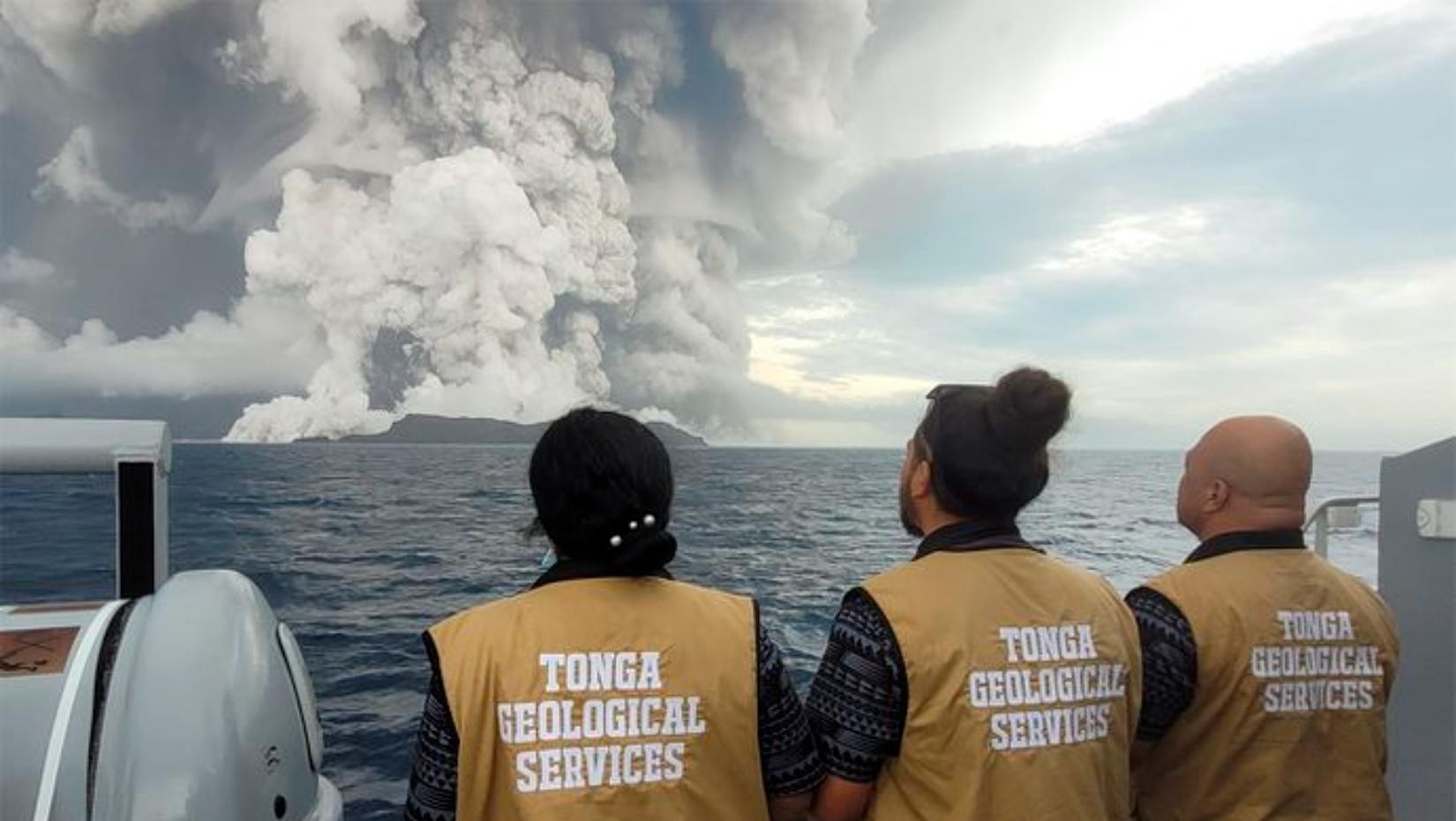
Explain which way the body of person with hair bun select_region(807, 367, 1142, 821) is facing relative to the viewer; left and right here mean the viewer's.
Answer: facing away from the viewer and to the left of the viewer

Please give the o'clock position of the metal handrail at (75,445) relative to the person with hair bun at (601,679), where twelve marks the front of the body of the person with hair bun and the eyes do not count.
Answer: The metal handrail is roughly at 10 o'clock from the person with hair bun.

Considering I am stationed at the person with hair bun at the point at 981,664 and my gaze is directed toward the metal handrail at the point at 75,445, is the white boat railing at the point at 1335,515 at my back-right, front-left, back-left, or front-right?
back-right

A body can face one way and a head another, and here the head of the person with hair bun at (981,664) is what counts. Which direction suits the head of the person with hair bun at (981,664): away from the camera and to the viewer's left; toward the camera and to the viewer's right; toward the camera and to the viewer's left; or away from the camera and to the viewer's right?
away from the camera and to the viewer's left

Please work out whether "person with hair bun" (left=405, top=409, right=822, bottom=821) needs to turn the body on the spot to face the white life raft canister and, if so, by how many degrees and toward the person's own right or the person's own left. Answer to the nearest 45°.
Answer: approximately 90° to the person's own left

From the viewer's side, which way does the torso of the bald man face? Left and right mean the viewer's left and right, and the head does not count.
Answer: facing away from the viewer and to the left of the viewer

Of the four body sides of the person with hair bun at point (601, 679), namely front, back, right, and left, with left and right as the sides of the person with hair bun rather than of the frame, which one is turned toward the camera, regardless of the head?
back

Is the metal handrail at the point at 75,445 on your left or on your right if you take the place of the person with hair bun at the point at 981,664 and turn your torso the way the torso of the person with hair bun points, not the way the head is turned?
on your left

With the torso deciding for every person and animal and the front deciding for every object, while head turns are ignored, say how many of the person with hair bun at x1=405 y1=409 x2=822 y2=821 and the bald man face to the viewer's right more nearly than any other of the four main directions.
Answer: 0

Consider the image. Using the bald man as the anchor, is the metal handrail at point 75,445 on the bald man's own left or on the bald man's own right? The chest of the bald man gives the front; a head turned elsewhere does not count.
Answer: on the bald man's own left

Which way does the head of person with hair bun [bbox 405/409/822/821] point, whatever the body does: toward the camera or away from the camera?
away from the camera

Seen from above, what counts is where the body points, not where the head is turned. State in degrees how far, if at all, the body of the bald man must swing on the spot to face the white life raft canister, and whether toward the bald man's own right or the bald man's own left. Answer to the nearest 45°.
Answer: approximately 90° to the bald man's own left

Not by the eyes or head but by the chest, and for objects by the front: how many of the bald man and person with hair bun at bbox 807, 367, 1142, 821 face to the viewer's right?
0
